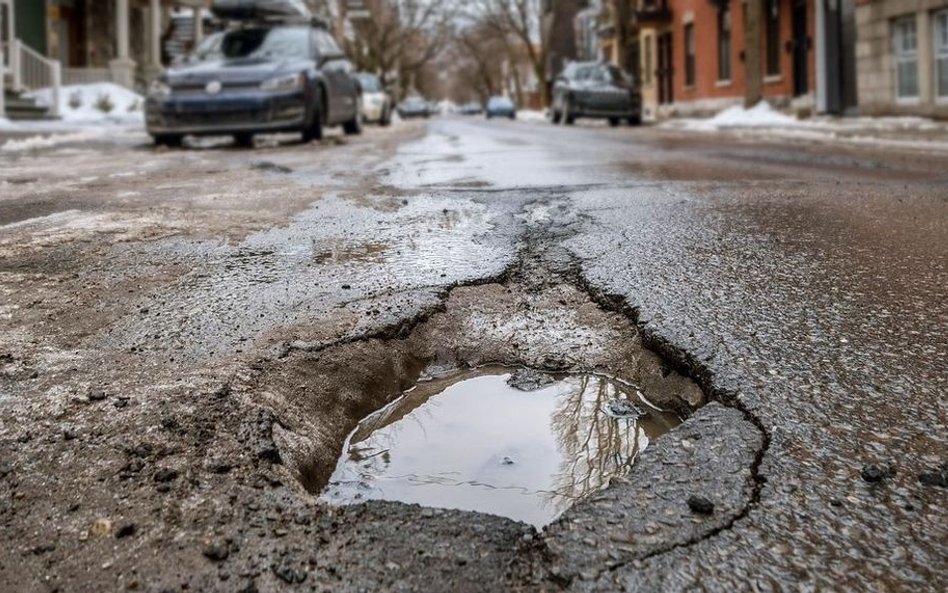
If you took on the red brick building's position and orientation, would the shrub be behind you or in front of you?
in front

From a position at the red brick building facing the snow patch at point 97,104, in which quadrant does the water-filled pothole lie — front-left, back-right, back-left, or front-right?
front-left

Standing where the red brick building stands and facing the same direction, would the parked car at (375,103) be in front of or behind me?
in front

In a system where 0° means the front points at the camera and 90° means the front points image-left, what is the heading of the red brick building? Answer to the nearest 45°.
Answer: approximately 45°

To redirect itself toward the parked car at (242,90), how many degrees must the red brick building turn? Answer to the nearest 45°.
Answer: approximately 45° to its left

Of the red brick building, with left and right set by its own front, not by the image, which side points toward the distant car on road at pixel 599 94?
front

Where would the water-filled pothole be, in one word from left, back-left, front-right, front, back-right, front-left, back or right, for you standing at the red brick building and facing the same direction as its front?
front-left

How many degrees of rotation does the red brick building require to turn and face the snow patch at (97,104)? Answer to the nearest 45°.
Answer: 0° — it already faces it

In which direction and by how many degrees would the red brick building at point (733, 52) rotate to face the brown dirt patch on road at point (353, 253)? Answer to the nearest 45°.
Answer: approximately 45° to its left

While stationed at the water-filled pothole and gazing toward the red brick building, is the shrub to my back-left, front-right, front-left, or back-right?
front-left
